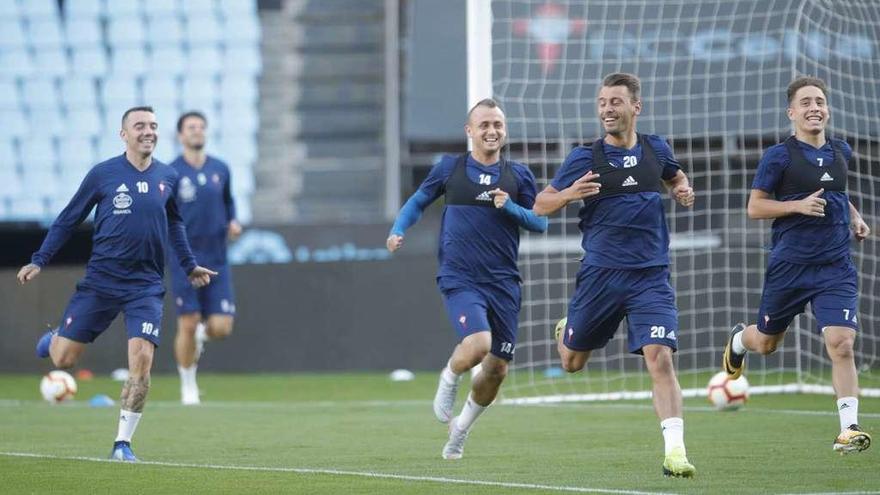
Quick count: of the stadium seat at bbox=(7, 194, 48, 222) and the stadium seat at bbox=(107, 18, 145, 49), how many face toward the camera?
2

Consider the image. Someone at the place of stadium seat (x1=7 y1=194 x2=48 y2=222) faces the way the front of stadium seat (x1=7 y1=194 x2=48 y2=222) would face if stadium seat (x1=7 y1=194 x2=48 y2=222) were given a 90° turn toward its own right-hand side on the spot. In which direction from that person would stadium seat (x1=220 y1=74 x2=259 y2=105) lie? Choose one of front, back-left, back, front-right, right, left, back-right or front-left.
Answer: back

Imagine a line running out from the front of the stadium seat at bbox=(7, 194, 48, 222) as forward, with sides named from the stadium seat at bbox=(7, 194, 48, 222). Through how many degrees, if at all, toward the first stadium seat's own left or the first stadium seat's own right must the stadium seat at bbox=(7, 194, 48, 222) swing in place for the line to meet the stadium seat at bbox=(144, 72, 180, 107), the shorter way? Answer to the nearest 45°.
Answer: approximately 90° to the first stadium seat's own left

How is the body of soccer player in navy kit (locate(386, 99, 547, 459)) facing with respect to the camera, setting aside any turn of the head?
toward the camera

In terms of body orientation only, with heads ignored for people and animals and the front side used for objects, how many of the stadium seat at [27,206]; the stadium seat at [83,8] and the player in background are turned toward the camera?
3

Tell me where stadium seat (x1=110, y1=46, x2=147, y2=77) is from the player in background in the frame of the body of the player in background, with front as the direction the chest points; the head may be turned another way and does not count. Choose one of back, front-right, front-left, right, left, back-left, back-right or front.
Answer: back

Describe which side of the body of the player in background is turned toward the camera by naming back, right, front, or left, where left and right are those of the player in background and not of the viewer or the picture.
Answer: front

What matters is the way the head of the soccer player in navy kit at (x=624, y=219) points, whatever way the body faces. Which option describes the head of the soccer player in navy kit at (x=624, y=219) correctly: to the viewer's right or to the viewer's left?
to the viewer's left

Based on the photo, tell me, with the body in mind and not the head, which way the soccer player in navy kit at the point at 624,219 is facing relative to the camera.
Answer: toward the camera

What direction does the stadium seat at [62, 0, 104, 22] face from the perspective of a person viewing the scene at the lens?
facing the viewer

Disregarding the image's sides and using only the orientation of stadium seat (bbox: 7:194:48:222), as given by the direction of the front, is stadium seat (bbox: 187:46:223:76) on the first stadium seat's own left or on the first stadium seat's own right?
on the first stadium seat's own left
